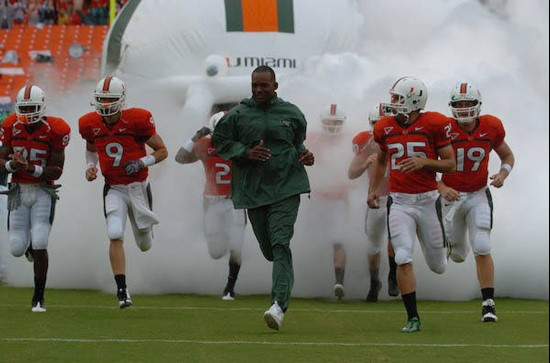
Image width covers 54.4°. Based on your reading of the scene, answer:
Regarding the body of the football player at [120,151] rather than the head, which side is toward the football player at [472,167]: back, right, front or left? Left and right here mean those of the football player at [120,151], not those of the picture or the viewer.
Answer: left

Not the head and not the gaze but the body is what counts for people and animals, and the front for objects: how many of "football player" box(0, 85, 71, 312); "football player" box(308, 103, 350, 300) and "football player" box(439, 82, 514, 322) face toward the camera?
3

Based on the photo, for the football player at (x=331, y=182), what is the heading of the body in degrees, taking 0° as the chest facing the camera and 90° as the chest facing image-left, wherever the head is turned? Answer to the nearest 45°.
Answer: approximately 0°

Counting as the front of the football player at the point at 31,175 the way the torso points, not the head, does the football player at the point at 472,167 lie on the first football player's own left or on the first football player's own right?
on the first football player's own left

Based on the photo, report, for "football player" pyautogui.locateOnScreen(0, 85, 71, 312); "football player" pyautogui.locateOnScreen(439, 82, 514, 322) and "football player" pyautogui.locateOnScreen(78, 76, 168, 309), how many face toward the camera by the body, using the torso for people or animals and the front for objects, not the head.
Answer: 3

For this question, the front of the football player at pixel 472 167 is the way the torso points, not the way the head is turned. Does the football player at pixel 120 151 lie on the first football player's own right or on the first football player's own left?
on the first football player's own right

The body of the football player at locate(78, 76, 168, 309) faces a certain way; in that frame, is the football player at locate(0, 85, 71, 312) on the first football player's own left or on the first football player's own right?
on the first football player's own right

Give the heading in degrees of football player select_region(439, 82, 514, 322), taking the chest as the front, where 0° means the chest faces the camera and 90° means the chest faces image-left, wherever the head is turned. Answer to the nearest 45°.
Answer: approximately 0°
